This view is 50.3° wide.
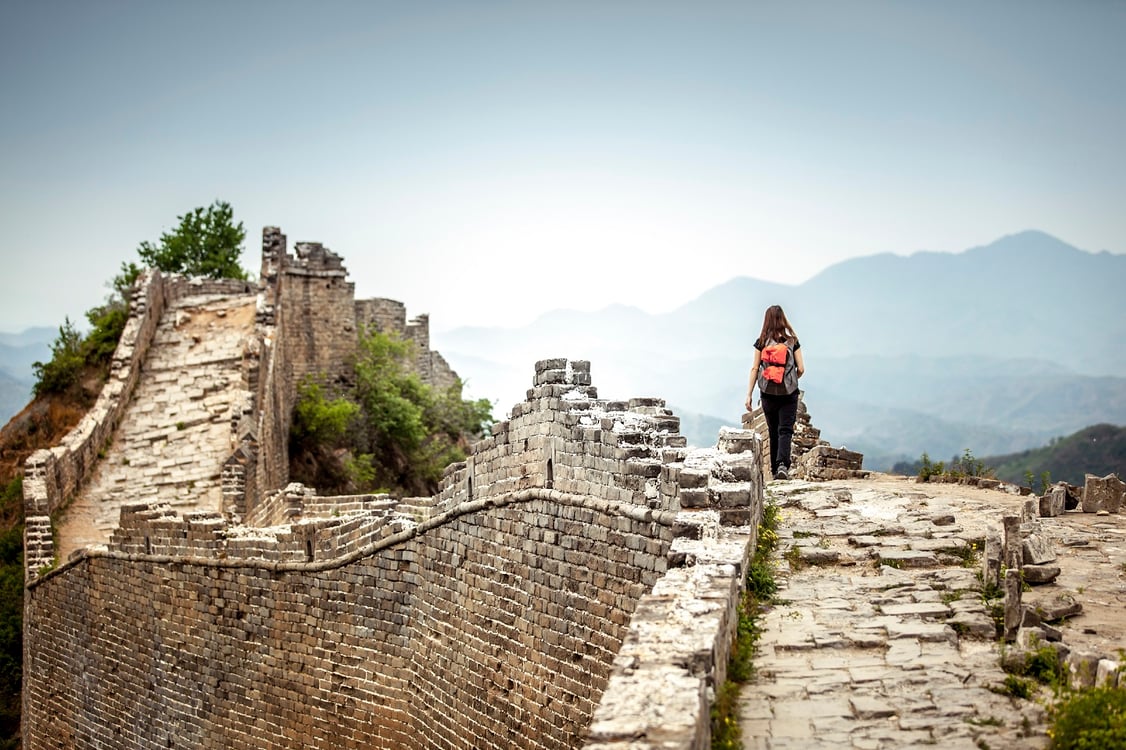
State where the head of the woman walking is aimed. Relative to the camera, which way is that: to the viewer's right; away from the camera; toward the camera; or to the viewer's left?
away from the camera

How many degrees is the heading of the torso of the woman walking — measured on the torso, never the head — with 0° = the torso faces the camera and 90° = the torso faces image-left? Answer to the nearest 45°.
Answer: approximately 180°

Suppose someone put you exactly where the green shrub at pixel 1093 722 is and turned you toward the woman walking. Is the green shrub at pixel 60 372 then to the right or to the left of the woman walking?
left

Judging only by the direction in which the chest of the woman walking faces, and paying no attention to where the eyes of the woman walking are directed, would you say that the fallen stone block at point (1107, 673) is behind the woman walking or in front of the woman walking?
behind

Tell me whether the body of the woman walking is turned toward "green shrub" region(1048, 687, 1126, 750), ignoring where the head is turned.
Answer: no

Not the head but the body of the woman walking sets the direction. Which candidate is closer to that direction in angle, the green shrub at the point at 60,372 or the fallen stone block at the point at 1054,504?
the green shrub

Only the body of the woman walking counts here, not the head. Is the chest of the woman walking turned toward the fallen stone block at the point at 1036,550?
no

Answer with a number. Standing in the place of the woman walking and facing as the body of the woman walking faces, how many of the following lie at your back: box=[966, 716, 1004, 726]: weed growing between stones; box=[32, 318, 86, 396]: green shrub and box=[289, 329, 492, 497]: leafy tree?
1

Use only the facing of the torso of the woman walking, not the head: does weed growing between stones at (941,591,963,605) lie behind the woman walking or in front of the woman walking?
behind

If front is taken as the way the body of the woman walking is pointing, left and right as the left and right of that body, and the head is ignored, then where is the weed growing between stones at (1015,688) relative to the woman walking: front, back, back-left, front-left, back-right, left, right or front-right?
back

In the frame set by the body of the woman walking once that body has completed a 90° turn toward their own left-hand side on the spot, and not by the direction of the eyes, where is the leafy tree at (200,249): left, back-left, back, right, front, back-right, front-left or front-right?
front-right

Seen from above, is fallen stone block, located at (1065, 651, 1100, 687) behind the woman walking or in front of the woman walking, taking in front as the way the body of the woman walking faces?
behind

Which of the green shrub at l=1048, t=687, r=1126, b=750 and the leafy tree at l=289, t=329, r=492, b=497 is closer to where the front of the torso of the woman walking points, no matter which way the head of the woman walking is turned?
the leafy tree

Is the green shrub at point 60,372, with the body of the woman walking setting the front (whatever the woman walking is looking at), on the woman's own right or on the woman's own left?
on the woman's own left

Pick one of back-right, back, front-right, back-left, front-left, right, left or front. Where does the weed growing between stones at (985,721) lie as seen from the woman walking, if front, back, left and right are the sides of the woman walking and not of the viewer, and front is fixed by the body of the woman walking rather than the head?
back

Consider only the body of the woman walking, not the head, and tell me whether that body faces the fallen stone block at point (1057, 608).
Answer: no

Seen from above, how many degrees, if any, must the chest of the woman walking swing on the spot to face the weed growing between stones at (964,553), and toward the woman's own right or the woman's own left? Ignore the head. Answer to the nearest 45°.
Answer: approximately 135° to the woman's own right
